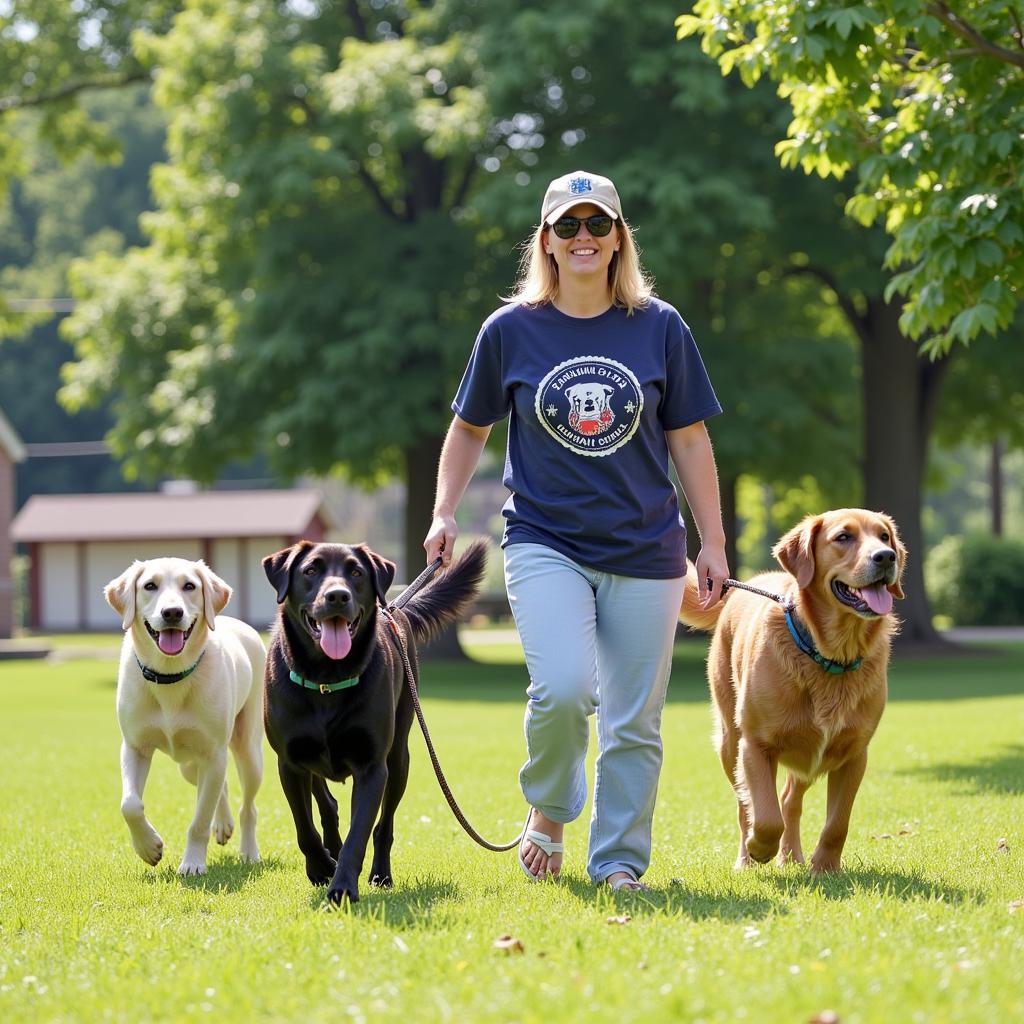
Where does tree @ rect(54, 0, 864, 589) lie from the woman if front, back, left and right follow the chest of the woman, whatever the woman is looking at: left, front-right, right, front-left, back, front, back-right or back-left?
back

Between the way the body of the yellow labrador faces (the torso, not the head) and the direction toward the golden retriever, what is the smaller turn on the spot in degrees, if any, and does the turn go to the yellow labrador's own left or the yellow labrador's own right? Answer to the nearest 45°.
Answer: approximately 90° to the yellow labrador's own left

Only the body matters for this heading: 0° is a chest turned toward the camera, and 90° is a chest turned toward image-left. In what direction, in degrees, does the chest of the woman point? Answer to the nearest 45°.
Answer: approximately 0°

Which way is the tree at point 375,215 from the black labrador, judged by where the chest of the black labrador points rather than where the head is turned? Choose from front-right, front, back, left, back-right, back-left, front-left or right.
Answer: back

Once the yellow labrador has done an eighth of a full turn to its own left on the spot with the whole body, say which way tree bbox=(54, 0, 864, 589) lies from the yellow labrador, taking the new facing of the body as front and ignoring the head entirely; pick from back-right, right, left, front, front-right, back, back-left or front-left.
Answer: back

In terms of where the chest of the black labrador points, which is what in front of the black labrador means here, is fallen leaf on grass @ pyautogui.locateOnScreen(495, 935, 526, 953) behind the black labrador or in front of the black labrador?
in front

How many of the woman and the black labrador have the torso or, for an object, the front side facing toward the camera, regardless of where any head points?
2

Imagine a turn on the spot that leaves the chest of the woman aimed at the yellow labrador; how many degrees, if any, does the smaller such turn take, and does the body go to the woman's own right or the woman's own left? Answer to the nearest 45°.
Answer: approximately 135° to the woman's own right

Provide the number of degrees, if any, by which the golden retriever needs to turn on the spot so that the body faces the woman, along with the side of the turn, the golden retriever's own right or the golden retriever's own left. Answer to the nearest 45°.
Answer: approximately 90° to the golden retriever's own right

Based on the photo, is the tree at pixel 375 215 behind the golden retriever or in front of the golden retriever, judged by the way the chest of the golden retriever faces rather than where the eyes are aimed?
behind
